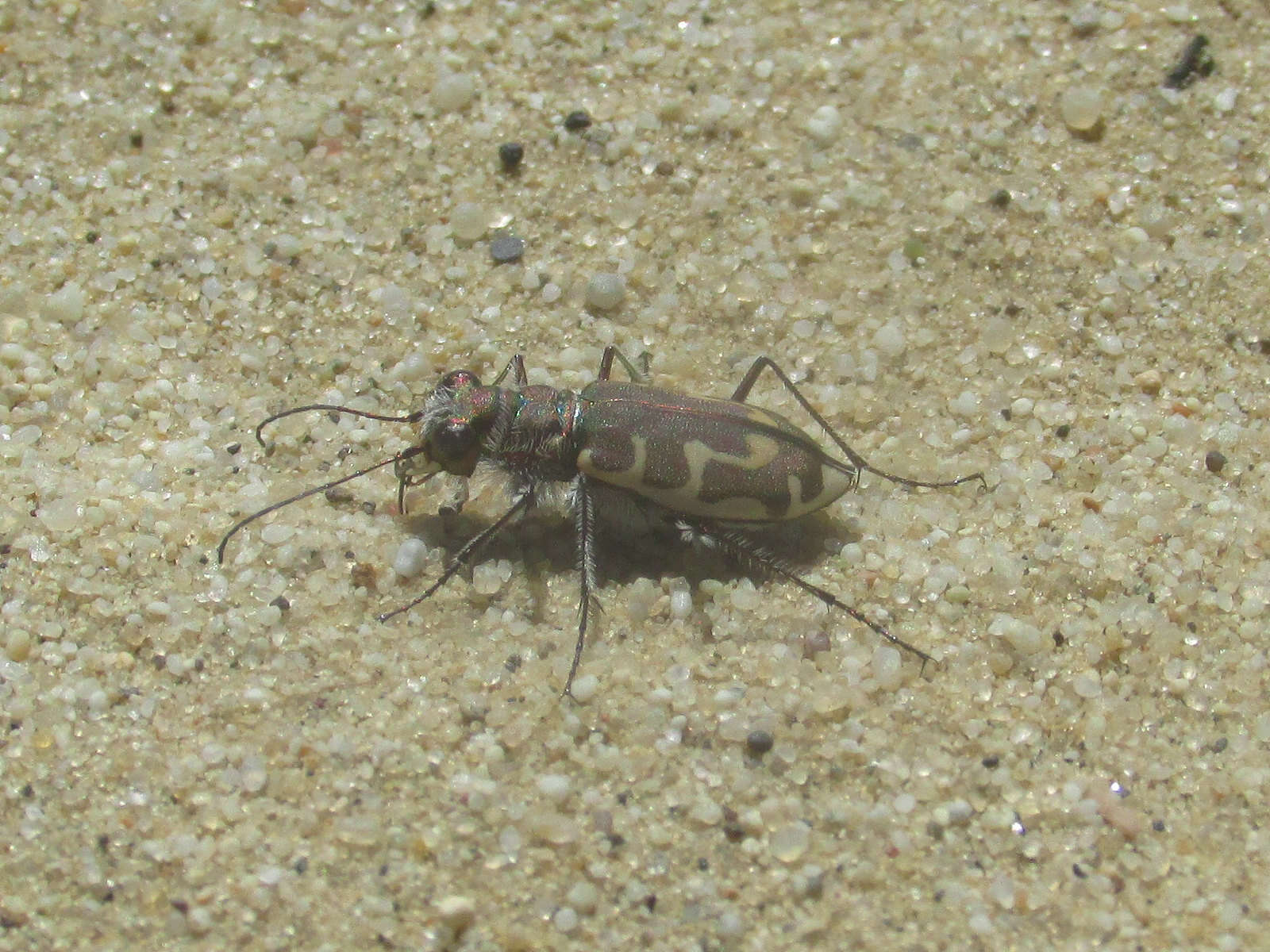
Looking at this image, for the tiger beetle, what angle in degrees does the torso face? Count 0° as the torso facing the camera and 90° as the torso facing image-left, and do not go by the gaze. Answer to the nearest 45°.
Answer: approximately 90°

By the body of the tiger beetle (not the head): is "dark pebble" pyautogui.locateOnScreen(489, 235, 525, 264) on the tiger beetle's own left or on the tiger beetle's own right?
on the tiger beetle's own right

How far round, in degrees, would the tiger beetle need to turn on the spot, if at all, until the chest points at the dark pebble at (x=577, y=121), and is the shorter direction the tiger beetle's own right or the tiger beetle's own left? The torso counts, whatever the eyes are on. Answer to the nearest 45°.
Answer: approximately 90° to the tiger beetle's own right

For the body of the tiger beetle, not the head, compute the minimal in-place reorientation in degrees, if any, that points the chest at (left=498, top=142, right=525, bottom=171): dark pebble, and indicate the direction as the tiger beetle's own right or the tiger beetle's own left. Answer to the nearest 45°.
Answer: approximately 90° to the tiger beetle's own right

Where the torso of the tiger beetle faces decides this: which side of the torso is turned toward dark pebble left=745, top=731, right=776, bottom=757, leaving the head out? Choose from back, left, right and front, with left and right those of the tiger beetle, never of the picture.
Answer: left
